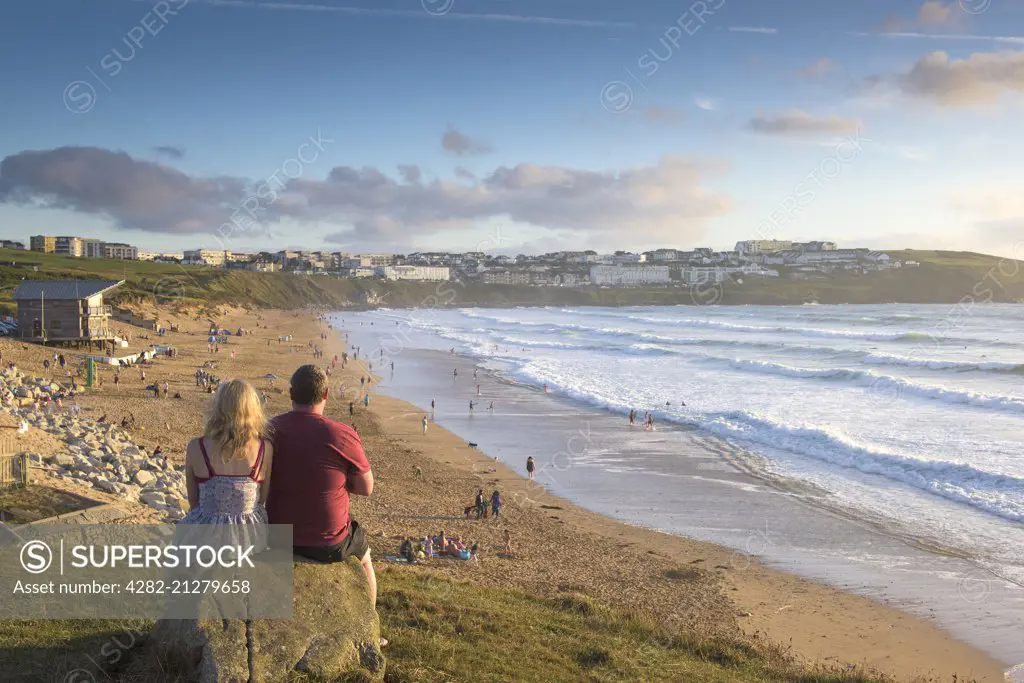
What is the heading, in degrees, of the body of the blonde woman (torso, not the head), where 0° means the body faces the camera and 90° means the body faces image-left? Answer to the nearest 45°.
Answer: approximately 180°

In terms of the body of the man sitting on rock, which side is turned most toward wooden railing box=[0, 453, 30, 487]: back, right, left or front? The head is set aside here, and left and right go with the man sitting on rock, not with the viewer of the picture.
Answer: left

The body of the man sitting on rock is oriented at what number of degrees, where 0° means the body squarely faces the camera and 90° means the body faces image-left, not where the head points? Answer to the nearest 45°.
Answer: approximately 225°

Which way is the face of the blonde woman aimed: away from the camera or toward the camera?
away from the camera

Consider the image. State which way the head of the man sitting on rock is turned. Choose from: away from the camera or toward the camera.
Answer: away from the camera

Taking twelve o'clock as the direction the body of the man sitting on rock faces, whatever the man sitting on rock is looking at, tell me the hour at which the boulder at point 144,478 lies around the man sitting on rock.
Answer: The boulder is roughly at 10 o'clock from the man sitting on rock.

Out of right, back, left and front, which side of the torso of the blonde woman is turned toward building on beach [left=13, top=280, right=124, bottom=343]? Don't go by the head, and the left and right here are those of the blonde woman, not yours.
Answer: front

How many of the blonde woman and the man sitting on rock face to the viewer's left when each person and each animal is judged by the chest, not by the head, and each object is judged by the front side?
0

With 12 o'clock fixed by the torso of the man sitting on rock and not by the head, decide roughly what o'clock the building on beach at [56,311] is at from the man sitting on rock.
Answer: The building on beach is roughly at 10 o'clock from the man sitting on rock.
